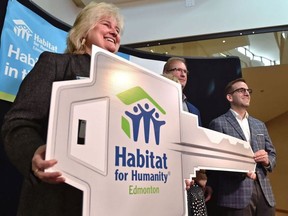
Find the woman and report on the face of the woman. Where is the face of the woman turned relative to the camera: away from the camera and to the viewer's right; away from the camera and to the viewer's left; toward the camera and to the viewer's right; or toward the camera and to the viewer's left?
toward the camera and to the viewer's right

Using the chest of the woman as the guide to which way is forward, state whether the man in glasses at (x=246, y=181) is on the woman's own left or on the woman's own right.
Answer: on the woman's own left

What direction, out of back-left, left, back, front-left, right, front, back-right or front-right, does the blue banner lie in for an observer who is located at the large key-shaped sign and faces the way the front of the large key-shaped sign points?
back

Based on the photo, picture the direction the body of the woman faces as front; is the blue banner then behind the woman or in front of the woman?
behind

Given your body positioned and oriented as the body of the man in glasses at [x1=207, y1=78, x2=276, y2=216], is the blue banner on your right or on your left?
on your right

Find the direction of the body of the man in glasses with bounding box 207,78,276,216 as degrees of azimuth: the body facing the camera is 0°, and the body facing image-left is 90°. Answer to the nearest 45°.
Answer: approximately 315°

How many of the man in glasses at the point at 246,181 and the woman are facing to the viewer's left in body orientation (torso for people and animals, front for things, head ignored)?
0

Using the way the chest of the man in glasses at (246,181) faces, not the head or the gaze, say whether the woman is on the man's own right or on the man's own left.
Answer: on the man's own right
